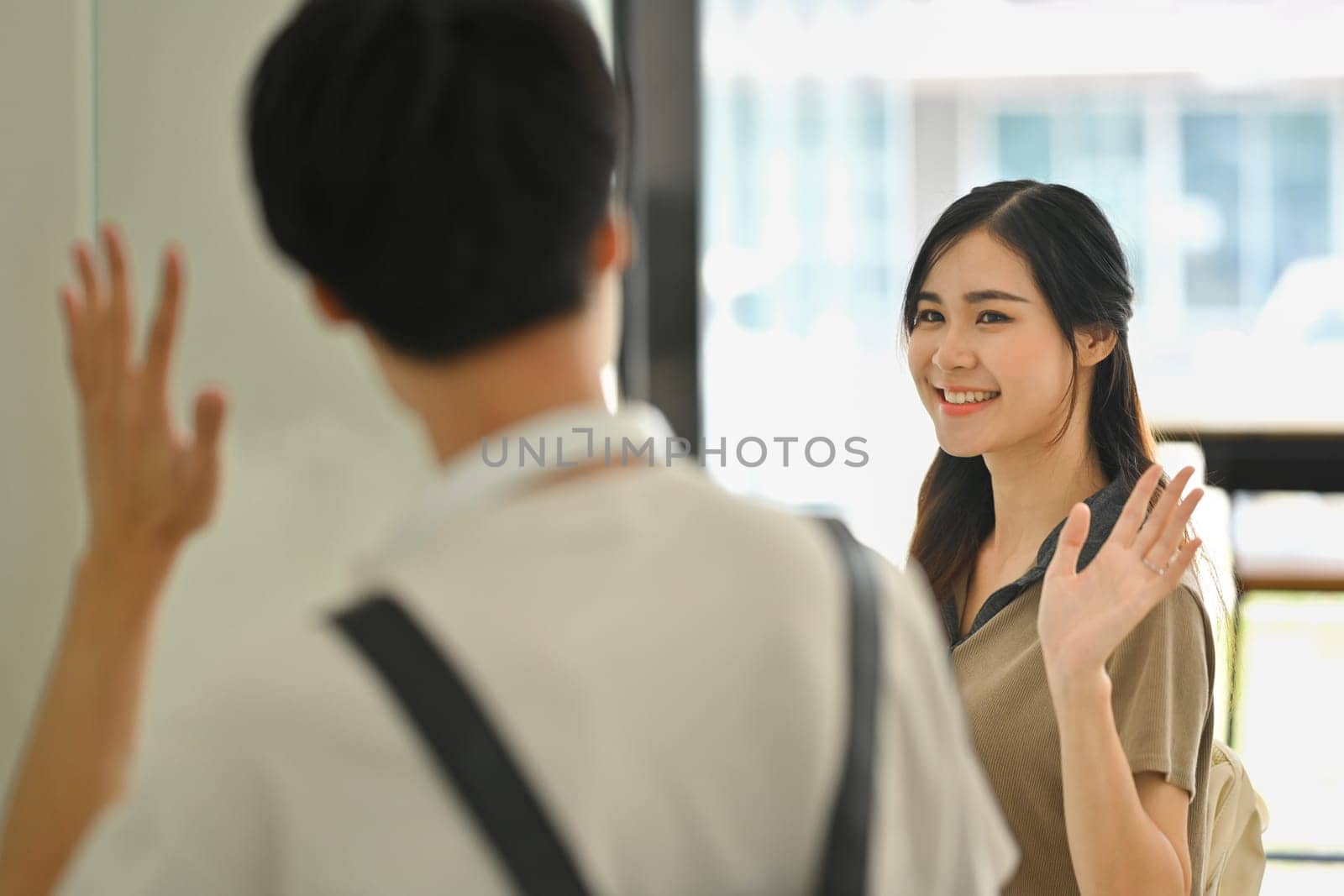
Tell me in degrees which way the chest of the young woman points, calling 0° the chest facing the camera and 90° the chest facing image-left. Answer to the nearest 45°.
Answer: approximately 45°

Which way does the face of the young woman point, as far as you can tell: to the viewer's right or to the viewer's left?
to the viewer's left
